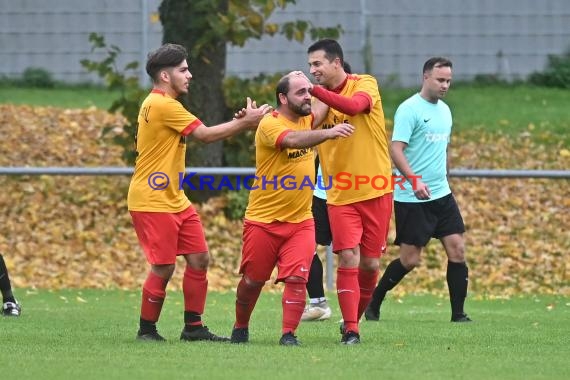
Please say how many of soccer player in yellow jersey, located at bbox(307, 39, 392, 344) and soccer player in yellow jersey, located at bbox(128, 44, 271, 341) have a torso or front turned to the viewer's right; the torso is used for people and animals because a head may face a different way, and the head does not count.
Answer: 1

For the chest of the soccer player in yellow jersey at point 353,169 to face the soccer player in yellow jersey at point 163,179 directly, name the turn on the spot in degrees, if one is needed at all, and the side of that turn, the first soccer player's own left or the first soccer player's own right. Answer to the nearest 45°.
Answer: approximately 45° to the first soccer player's own right

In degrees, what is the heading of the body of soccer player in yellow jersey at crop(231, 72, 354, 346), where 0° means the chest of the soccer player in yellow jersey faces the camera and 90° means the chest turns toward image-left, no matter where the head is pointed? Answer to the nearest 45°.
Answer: approximately 315°

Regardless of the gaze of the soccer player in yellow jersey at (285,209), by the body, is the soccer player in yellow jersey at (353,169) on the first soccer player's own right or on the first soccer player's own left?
on the first soccer player's own left

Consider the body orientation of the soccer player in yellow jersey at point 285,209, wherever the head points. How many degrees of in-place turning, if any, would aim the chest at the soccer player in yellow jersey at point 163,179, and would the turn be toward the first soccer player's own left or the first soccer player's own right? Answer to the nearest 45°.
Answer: approximately 135° to the first soccer player's own right

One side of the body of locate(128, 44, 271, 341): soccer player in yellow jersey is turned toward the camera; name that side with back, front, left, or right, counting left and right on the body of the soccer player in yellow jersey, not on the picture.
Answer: right

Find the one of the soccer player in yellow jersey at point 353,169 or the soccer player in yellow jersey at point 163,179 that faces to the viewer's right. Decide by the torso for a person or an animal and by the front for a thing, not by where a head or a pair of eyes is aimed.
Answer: the soccer player in yellow jersey at point 163,179

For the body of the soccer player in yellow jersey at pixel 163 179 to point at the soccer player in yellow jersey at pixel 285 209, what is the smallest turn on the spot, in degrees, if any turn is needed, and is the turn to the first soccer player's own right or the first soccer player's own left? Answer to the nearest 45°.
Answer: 0° — they already face them

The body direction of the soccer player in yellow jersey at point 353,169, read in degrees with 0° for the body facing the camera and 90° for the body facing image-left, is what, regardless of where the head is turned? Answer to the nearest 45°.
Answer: approximately 45°

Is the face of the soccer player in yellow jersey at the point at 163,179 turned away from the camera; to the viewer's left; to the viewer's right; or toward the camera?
to the viewer's right
